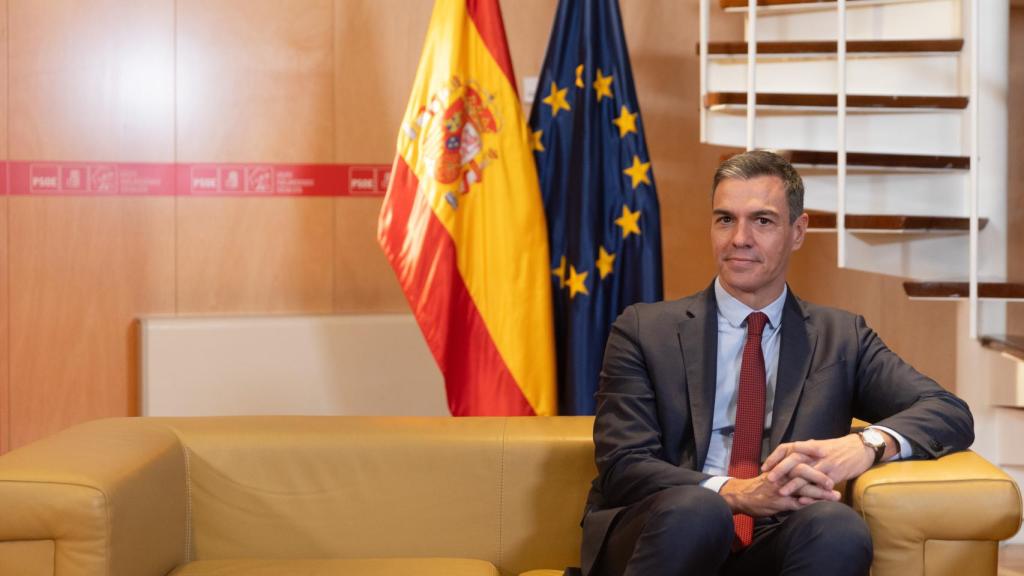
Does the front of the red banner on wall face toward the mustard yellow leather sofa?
yes

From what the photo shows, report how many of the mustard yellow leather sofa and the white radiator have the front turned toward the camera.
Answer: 2

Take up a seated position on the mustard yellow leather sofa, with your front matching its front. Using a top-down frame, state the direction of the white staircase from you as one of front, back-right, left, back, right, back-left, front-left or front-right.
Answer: back-left

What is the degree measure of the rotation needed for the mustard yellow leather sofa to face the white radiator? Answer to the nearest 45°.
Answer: approximately 180°

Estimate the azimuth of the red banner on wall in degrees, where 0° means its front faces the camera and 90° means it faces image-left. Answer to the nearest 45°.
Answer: approximately 0°

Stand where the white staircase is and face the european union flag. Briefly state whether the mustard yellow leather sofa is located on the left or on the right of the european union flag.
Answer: left

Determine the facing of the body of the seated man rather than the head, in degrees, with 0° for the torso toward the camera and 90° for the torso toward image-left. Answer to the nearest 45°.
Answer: approximately 0°

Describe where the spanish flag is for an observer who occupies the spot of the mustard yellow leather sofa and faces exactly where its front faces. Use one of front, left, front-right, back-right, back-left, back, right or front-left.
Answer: back

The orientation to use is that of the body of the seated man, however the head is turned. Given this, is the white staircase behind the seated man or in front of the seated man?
behind

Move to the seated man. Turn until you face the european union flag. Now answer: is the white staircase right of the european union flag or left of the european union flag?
right

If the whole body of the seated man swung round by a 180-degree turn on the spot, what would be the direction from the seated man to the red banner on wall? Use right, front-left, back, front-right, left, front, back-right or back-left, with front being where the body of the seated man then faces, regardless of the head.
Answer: front-left
